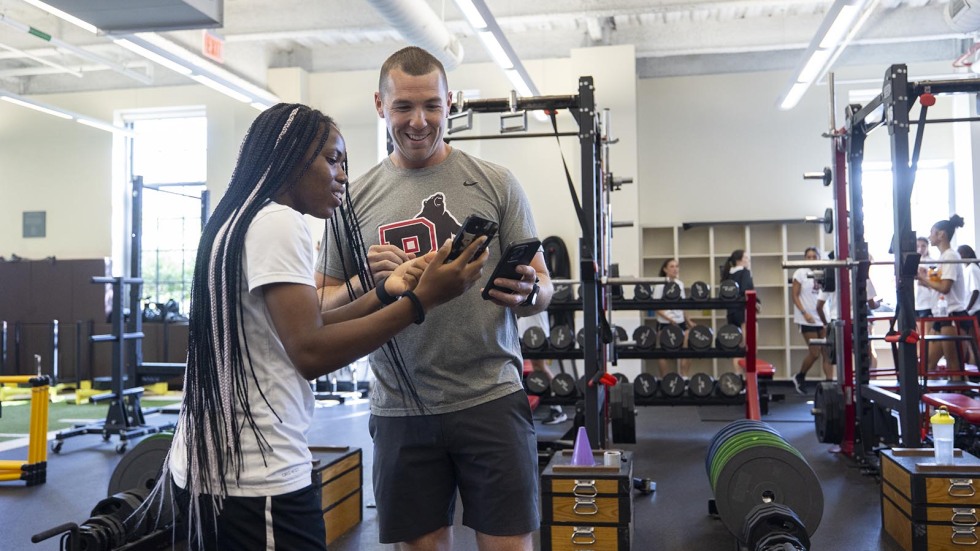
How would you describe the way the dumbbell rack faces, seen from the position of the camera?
facing the viewer

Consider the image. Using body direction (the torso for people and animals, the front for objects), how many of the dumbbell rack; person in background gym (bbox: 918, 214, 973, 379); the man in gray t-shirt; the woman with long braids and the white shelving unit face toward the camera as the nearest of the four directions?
3

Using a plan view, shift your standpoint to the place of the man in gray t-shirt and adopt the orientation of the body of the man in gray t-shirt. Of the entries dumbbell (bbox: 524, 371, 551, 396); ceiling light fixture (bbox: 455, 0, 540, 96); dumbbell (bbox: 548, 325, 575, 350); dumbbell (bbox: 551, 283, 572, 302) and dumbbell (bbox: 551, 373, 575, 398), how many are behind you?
5

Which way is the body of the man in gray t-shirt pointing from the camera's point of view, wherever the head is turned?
toward the camera

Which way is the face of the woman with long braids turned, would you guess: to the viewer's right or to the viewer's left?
to the viewer's right

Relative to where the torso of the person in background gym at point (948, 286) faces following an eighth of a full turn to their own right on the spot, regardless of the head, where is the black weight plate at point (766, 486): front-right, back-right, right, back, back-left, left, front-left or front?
back-left

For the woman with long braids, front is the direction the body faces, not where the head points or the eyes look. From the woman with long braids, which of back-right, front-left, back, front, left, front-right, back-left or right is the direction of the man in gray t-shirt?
front-left

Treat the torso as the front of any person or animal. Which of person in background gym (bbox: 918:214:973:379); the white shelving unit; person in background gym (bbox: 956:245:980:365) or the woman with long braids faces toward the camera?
the white shelving unit

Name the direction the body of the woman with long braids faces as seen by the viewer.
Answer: to the viewer's right

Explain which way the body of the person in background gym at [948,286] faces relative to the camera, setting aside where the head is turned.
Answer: to the viewer's left

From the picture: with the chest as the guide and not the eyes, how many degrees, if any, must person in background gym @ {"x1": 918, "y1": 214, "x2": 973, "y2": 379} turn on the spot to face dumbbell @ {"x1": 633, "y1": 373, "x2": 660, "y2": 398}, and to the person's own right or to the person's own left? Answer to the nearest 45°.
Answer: approximately 45° to the person's own left

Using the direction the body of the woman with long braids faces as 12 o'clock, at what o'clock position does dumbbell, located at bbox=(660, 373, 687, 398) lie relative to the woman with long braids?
The dumbbell is roughly at 10 o'clock from the woman with long braids.

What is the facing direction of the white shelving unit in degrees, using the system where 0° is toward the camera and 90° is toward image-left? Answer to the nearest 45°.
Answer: approximately 0°

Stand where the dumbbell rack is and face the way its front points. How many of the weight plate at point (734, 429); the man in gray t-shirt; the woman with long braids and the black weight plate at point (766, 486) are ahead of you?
4

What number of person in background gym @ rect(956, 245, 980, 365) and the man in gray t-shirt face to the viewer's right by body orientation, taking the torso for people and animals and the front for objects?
0

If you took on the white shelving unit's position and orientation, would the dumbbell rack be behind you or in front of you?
in front

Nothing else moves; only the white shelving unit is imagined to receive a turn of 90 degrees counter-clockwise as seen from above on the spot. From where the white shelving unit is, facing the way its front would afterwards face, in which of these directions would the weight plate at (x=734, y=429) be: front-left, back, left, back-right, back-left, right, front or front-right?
right

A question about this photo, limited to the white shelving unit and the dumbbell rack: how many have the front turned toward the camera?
2

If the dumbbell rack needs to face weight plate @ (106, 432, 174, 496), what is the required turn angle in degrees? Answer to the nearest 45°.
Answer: approximately 45° to its right

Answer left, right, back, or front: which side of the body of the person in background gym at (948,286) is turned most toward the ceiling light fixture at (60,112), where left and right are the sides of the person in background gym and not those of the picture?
front

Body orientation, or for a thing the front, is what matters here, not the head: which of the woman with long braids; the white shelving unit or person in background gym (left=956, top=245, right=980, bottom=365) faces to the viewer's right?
the woman with long braids
